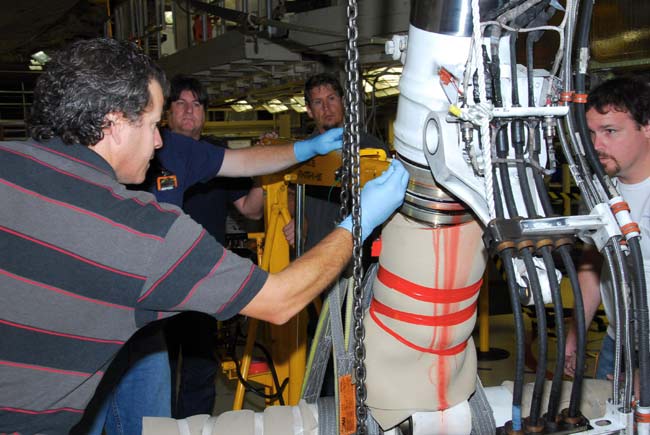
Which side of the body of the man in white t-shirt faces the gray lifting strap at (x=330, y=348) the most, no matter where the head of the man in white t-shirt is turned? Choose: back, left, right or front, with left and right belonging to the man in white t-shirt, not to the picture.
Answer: front

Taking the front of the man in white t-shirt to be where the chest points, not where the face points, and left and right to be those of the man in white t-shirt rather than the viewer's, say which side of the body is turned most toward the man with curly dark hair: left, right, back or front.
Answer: front

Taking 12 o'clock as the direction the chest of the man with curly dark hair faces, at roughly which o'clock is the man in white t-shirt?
The man in white t-shirt is roughly at 1 o'clock from the man with curly dark hair.

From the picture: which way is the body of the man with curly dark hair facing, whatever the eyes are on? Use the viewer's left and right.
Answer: facing away from the viewer and to the right of the viewer

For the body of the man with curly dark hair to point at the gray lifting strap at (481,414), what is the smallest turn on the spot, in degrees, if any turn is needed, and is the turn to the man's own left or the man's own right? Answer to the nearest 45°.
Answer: approximately 45° to the man's own right

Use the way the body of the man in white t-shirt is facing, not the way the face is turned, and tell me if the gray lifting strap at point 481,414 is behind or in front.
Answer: in front

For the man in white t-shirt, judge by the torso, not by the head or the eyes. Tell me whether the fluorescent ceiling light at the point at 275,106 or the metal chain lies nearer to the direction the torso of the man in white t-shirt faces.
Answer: the metal chain

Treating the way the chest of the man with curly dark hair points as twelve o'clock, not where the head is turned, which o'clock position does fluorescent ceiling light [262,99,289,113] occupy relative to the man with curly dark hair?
The fluorescent ceiling light is roughly at 11 o'clock from the man with curly dark hair.

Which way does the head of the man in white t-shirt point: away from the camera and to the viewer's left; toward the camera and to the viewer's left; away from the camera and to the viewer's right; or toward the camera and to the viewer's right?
toward the camera and to the viewer's left

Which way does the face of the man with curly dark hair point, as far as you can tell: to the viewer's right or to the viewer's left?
to the viewer's right
